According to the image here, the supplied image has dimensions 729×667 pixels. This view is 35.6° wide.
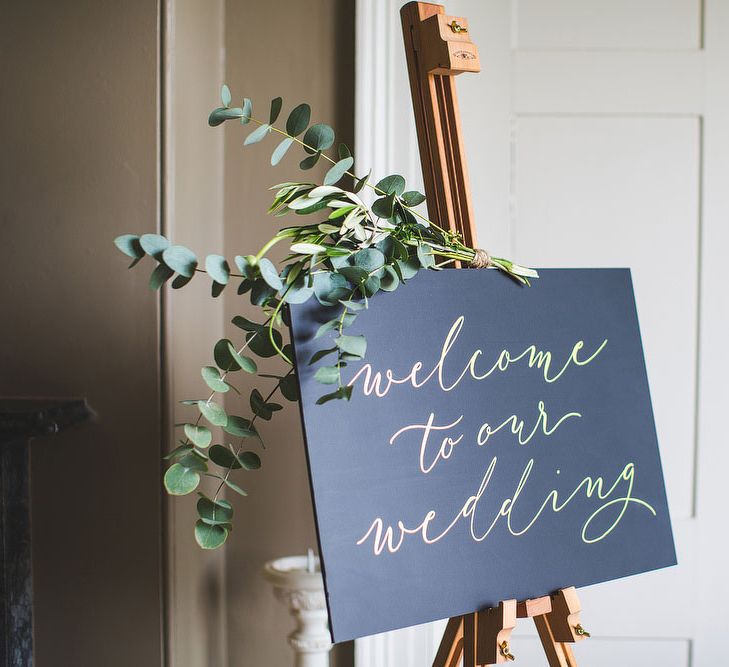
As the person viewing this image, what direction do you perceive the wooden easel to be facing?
facing the viewer and to the right of the viewer

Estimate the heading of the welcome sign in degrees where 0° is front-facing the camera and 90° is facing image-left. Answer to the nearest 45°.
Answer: approximately 315°
